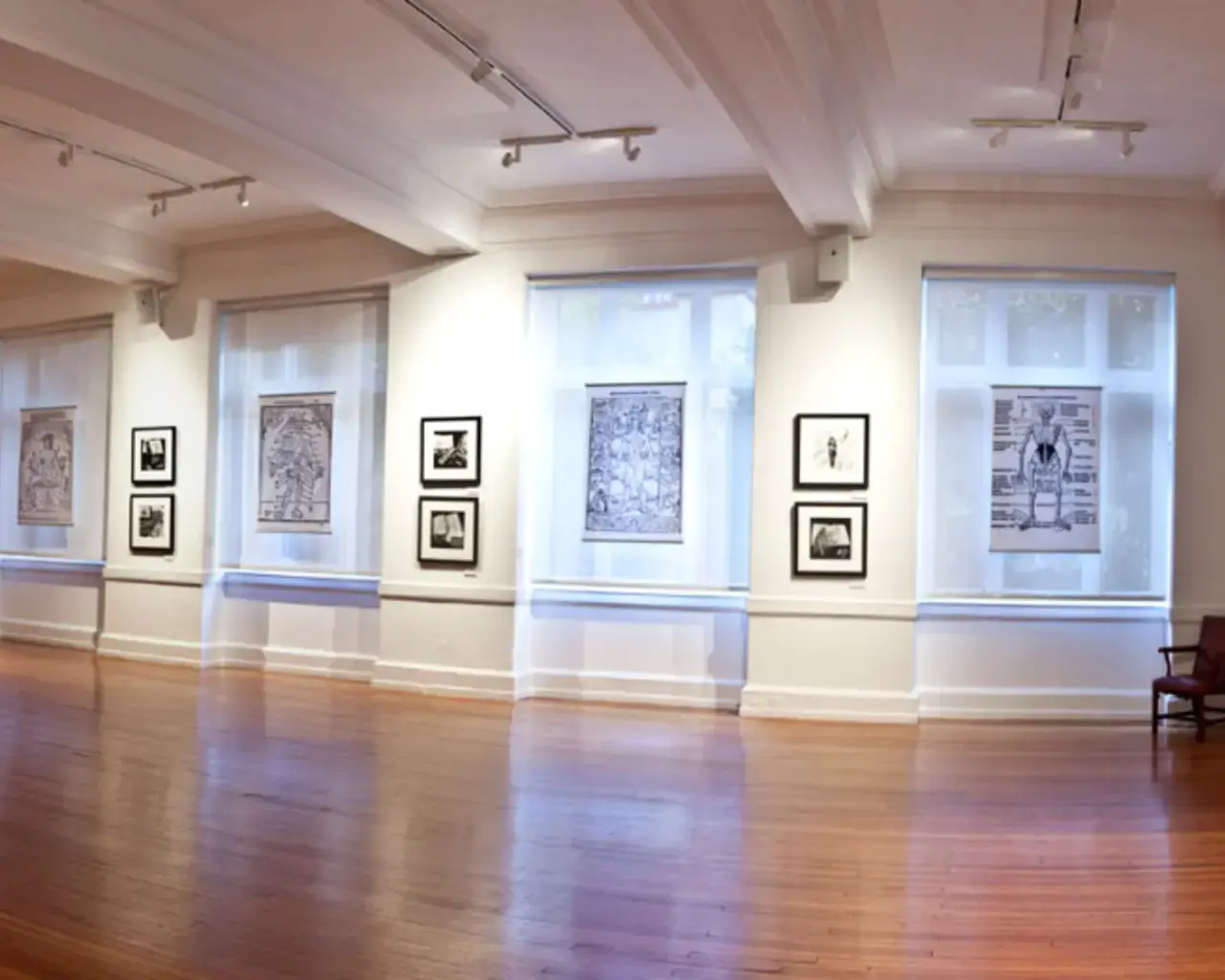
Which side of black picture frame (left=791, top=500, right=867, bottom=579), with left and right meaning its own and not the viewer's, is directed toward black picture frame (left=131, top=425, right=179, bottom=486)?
right

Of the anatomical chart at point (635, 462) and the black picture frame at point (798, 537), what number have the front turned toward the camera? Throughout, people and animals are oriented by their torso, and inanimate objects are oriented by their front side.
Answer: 2

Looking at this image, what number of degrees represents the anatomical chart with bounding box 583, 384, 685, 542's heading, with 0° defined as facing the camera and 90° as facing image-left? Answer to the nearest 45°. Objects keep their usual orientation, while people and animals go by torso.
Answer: approximately 0°

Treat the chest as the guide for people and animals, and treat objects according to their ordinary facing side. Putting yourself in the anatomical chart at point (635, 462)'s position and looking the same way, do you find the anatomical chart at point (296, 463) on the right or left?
on its right

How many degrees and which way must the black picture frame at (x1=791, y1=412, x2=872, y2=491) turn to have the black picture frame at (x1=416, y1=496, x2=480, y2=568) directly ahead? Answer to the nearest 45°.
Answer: approximately 90° to its right

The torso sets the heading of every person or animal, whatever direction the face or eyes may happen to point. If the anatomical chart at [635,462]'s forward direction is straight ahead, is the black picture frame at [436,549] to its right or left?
on its right

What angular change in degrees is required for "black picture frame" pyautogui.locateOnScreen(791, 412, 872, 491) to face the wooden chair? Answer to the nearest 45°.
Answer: approximately 90° to its left

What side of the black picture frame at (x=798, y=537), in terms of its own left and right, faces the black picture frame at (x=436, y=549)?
right

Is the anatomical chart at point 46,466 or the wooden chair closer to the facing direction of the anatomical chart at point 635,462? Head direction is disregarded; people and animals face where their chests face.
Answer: the wooden chair
